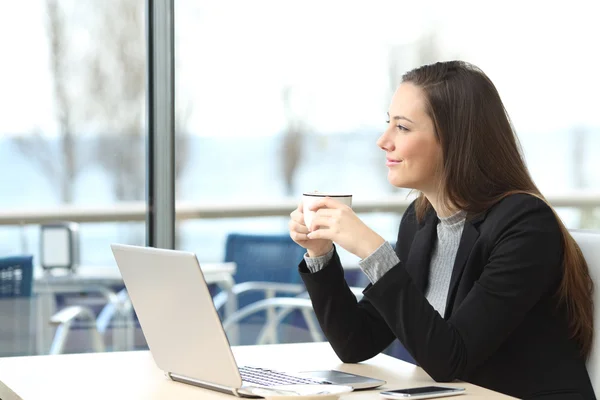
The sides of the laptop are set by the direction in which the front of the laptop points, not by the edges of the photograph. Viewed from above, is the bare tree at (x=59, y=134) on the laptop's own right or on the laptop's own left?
on the laptop's own left

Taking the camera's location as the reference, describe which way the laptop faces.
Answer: facing away from the viewer and to the right of the viewer

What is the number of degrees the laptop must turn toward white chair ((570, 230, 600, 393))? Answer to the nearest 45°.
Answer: approximately 45° to its right

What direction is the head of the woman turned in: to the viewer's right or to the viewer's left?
to the viewer's left

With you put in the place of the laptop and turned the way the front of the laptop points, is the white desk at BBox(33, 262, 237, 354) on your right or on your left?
on your left

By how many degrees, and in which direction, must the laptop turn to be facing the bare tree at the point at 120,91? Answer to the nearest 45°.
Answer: approximately 45° to its left

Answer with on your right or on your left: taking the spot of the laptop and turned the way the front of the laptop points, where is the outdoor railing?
on your left

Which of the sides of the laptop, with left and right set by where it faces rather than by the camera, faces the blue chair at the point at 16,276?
left

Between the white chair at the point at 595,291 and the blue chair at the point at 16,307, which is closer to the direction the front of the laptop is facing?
the white chair
